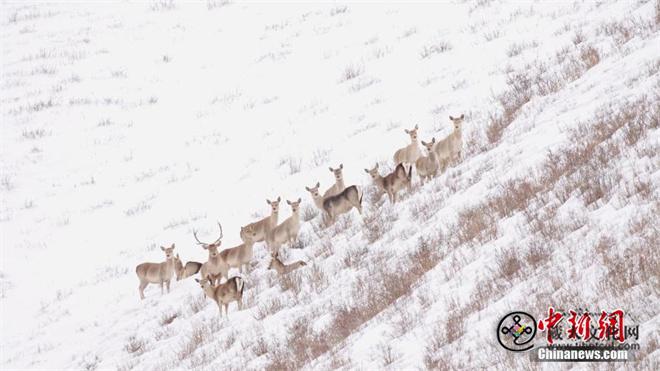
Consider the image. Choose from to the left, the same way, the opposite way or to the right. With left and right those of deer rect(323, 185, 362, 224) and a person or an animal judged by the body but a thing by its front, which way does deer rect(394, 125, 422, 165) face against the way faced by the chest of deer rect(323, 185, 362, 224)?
to the left

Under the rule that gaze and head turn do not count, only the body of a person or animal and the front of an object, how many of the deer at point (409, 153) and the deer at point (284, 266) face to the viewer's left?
1

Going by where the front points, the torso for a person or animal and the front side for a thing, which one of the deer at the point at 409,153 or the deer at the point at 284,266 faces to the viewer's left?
the deer at the point at 284,266

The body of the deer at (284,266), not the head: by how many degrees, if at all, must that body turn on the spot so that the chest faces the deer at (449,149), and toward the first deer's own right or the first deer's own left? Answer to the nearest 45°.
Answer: approximately 180°

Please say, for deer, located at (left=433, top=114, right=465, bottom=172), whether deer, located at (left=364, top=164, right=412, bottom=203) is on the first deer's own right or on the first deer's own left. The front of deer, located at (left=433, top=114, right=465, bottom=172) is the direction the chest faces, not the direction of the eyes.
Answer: on the first deer's own right

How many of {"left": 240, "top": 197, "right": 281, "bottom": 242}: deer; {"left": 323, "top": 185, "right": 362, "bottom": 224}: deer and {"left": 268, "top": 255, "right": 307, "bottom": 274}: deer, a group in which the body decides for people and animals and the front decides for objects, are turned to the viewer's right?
1

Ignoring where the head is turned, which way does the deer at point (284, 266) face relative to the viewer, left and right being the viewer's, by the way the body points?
facing to the left of the viewer
